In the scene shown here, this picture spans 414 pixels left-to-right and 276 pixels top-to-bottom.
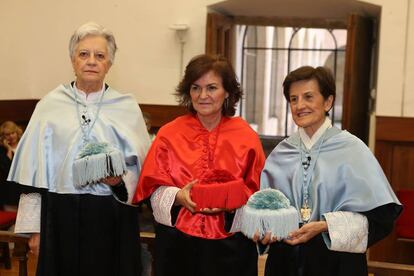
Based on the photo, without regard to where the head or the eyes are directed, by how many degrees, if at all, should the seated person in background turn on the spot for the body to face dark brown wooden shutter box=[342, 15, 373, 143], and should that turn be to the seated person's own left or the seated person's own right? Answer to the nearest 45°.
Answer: approximately 45° to the seated person's own left

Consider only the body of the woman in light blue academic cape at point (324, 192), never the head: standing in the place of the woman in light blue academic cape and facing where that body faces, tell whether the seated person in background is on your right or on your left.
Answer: on your right

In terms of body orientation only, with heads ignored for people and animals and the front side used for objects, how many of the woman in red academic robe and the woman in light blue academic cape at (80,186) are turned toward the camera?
2

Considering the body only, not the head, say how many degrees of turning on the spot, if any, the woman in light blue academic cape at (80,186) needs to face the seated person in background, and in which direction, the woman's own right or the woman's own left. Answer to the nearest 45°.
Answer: approximately 180°

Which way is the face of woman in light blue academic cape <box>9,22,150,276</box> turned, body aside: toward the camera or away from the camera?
toward the camera

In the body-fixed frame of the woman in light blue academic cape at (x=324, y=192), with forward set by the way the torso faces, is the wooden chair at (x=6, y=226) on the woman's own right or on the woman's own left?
on the woman's own right

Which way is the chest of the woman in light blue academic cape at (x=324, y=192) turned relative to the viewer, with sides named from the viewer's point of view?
facing the viewer and to the left of the viewer

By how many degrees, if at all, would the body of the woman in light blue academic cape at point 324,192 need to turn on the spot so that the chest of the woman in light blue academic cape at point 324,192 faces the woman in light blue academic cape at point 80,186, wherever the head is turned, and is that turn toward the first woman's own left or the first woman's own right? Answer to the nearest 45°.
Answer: approximately 45° to the first woman's own right

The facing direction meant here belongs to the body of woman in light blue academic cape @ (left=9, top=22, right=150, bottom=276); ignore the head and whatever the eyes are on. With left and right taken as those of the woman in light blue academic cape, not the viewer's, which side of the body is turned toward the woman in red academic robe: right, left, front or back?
left

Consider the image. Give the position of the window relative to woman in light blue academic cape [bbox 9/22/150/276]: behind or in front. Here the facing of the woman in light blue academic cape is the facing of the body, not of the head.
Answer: behind

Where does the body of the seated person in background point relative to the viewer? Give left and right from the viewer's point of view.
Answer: facing the viewer and to the right of the viewer

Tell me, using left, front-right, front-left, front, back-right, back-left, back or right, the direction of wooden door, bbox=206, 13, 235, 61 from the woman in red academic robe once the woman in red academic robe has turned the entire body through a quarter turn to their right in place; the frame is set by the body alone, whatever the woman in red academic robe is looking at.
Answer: right

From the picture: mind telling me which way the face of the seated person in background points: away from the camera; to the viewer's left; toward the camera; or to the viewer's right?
toward the camera

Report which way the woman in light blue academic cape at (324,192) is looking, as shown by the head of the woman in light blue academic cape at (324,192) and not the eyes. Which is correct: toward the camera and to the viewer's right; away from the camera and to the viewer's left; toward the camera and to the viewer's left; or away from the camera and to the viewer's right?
toward the camera and to the viewer's left

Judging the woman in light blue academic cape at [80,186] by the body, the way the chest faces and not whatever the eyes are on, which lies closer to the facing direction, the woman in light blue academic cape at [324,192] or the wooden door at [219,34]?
the woman in light blue academic cape

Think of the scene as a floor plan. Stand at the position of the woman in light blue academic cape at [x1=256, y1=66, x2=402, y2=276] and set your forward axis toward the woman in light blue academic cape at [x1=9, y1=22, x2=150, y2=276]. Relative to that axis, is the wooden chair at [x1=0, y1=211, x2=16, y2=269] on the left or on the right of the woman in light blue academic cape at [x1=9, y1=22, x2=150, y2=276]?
right

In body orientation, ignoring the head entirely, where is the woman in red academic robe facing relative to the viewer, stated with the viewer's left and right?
facing the viewer

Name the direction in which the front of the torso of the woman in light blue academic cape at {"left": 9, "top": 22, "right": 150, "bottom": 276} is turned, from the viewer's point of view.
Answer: toward the camera
